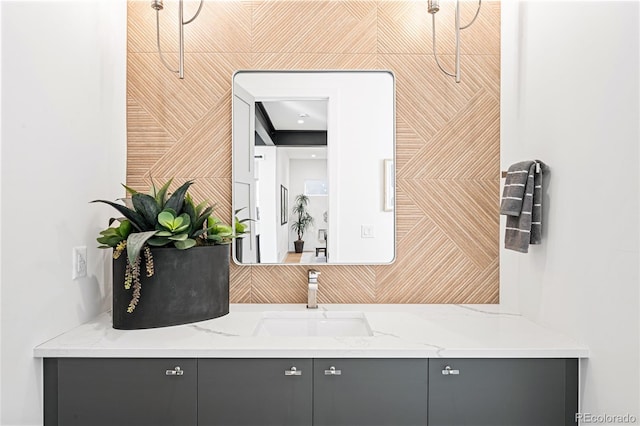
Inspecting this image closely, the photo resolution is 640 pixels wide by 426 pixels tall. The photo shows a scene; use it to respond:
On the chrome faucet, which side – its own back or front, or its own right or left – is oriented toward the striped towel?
left

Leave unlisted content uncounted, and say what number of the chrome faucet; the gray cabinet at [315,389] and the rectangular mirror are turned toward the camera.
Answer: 3

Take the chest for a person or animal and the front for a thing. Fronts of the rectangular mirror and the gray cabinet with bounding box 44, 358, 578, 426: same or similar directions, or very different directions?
same or similar directions

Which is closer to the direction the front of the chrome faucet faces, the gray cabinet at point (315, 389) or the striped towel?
the gray cabinet

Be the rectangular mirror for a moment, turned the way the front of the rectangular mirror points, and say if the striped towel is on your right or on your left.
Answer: on your left

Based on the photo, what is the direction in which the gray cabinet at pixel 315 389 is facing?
toward the camera

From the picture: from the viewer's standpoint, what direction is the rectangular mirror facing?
toward the camera

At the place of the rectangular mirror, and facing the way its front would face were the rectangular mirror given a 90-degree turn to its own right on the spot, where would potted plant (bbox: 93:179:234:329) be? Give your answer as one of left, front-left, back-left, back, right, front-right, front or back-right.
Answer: front-left

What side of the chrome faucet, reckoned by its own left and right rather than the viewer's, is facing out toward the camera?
front

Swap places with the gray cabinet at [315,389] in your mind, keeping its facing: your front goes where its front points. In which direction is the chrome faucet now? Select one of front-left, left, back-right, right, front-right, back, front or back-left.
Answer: back

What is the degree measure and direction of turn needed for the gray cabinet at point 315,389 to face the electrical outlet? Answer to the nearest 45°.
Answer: approximately 90° to its right

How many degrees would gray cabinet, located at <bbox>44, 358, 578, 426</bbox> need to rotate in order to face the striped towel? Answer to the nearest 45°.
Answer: approximately 90° to its left

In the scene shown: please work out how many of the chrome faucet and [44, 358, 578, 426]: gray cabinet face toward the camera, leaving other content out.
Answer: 2

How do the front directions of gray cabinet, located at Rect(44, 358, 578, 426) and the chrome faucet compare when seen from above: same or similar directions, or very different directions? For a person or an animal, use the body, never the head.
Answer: same or similar directions
